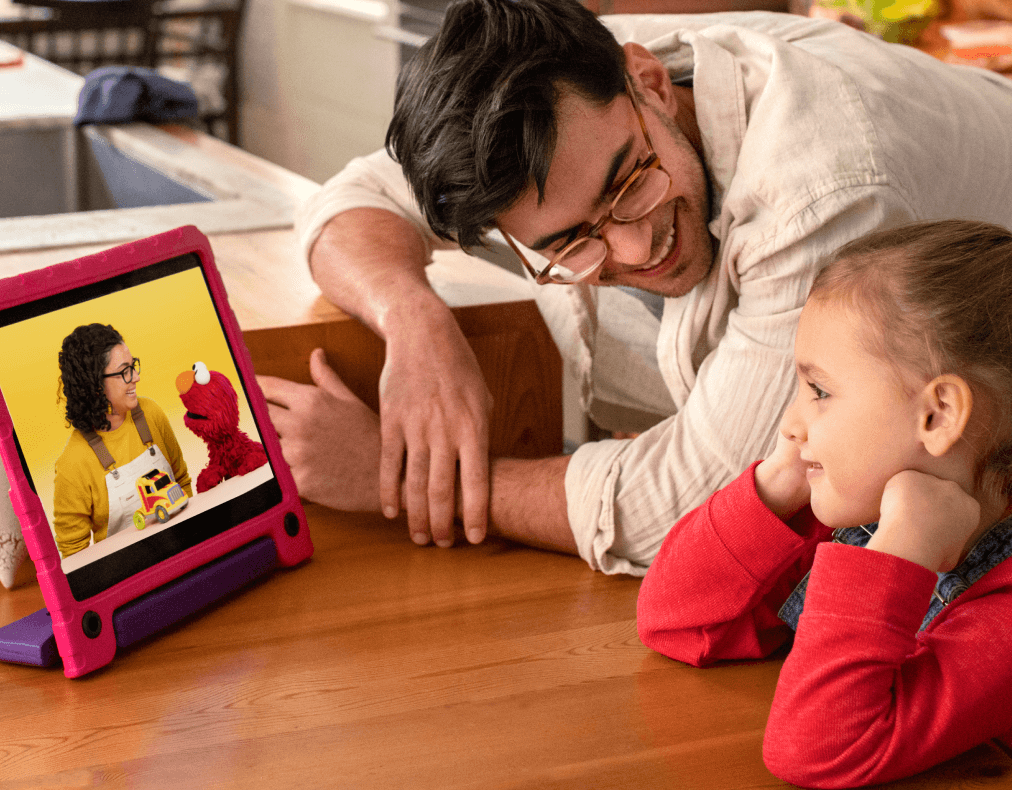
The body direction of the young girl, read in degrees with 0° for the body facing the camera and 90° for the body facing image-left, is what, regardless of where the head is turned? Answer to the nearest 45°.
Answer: approximately 90°

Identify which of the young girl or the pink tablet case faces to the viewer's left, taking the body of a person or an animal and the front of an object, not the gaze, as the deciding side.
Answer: the young girl

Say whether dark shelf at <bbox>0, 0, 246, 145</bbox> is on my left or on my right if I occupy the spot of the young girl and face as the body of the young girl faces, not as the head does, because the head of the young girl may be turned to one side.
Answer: on my right

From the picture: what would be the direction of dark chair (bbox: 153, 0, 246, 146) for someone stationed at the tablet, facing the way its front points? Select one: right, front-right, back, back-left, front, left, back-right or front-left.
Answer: back-left

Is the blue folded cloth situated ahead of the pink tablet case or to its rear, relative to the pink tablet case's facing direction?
to the rear

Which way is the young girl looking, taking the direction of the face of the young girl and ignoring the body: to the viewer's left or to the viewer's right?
to the viewer's left

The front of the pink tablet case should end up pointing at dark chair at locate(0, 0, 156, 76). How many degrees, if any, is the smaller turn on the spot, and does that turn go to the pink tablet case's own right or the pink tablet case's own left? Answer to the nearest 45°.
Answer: approximately 135° to the pink tablet case's own left

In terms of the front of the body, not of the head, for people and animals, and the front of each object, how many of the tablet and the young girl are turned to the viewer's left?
1

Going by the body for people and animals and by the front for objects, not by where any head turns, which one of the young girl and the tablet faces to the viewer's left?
the young girl

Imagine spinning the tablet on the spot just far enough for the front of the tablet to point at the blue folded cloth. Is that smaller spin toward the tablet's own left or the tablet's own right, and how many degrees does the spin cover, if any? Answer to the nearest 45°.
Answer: approximately 135° to the tablet's own left

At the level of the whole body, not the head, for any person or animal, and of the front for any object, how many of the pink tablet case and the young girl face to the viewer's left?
1

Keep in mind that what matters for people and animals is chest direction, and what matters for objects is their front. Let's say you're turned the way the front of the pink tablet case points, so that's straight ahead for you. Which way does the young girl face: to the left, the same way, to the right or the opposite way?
the opposite way
